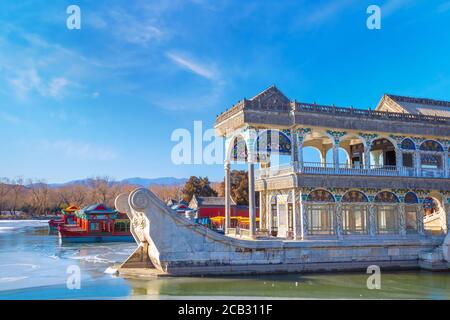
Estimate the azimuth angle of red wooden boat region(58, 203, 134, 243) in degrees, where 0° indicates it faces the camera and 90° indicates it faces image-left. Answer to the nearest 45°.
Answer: approximately 90°

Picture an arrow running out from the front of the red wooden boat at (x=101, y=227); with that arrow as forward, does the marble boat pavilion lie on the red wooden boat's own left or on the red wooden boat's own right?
on the red wooden boat's own left
